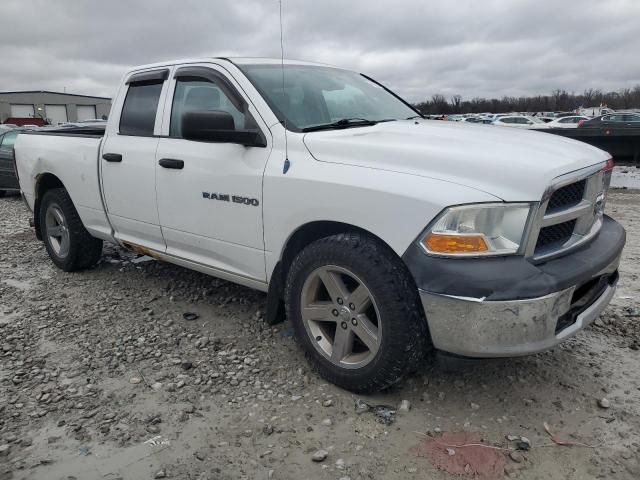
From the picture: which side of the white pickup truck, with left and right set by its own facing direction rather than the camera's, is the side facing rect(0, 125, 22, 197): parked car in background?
back

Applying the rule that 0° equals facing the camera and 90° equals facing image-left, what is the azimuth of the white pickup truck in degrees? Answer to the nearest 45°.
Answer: approximately 315°
